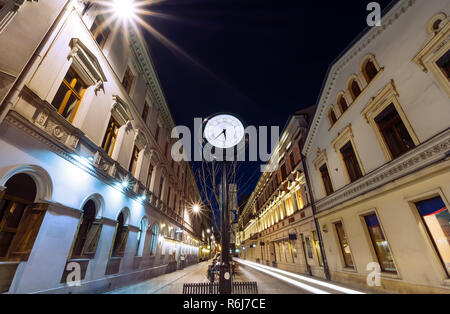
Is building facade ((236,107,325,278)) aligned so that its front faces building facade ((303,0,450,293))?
no

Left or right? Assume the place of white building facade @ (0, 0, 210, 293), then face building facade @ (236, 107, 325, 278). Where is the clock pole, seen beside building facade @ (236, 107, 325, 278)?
right

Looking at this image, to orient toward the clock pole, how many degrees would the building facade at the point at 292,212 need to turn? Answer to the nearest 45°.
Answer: approximately 90° to its left

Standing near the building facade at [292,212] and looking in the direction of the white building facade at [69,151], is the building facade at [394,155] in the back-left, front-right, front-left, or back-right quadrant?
front-left

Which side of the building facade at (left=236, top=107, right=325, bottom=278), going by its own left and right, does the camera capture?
left

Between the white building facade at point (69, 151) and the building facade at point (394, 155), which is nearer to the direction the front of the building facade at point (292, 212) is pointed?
the white building facade
